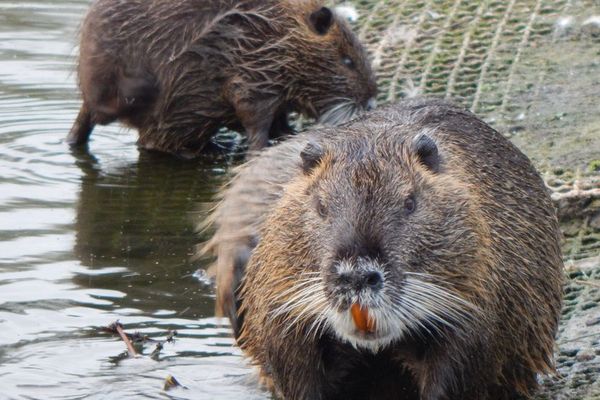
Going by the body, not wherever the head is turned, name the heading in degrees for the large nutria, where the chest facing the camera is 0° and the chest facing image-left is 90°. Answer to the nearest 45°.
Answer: approximately 0°

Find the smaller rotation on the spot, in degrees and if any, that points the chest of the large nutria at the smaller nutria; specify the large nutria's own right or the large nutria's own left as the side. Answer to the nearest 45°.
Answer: approximately 180°

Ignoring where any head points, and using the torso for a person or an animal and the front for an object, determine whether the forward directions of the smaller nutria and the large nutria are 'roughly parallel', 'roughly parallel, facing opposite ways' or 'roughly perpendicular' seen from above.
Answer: roughly perpendicular

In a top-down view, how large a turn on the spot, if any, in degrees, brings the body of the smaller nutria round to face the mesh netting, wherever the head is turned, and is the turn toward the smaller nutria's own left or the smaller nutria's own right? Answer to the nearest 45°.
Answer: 0° — it already faces it

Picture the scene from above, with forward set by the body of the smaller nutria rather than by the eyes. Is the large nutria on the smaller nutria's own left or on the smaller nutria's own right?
on the smaller nutria's own right

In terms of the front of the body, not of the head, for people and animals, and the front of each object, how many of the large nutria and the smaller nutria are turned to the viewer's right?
1

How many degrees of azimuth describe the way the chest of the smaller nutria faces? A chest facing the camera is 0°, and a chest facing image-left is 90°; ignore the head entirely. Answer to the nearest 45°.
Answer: approximately 270°

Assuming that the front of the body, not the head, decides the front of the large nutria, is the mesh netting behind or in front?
behind
